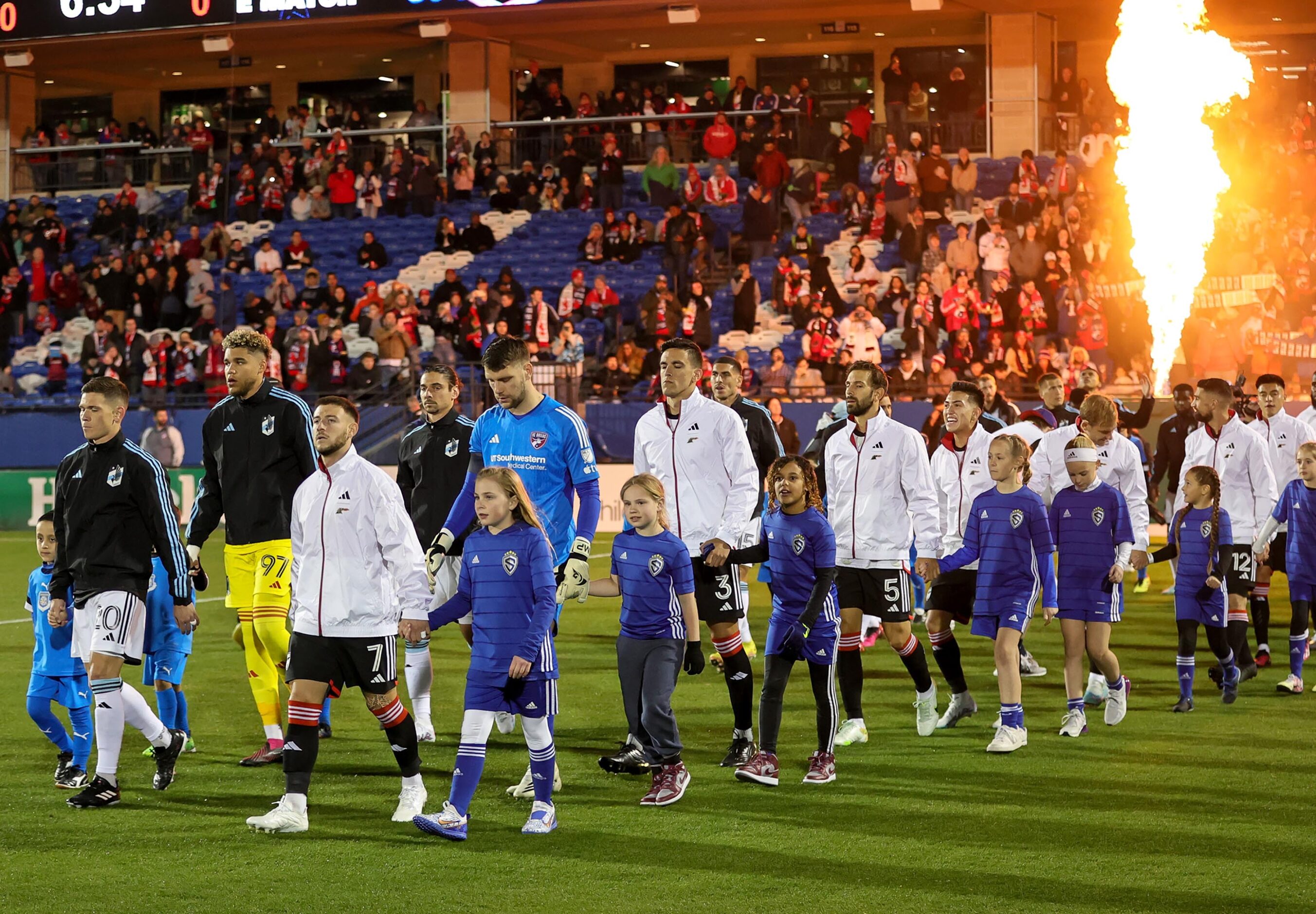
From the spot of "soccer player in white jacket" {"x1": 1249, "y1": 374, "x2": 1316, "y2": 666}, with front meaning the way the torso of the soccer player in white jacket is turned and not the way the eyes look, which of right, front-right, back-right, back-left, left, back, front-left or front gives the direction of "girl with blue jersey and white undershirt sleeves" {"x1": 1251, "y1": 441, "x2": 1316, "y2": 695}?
front-left

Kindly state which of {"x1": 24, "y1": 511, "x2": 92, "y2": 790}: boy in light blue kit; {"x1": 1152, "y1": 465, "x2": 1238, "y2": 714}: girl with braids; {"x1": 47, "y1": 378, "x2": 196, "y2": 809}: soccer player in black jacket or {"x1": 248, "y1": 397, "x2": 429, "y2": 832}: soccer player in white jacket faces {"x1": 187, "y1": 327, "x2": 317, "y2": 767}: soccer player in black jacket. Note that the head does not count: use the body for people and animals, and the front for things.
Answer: the girl with braids

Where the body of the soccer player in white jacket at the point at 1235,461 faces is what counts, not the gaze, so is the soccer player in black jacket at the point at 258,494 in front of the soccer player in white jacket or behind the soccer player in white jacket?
in front

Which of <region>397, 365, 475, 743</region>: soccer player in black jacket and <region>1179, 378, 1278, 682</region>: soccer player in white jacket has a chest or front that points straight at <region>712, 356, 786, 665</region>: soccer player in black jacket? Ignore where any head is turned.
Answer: the soccer player in white jacket

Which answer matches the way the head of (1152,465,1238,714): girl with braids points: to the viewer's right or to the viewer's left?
to the viewer's left

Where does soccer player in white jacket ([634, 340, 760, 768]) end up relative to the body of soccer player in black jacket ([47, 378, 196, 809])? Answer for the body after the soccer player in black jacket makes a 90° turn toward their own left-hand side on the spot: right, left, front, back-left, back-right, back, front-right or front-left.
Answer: front-left

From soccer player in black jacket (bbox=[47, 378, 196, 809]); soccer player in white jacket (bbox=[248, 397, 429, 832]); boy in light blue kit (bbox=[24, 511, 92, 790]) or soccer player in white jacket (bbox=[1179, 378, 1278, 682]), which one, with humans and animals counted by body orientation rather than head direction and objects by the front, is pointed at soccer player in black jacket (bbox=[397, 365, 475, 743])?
soccer player in white jacket (bbox=[1179, 378, 1278, 682])

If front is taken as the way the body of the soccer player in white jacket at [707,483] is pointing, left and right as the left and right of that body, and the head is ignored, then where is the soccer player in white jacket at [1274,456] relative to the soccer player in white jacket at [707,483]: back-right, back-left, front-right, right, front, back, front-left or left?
back

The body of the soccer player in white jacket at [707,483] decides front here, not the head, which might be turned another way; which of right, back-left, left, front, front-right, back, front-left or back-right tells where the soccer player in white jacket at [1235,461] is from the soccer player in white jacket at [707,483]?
back
